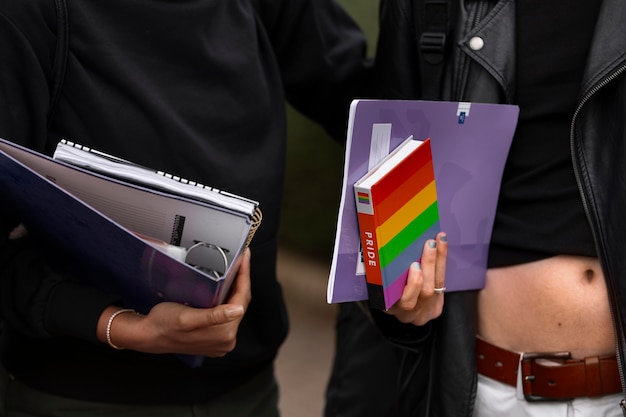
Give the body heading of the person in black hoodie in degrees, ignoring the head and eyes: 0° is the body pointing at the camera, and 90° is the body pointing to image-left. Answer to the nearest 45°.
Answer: approximately 0°

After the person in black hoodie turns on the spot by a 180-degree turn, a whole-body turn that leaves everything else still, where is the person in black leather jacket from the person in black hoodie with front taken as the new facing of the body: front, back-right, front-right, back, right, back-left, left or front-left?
right
